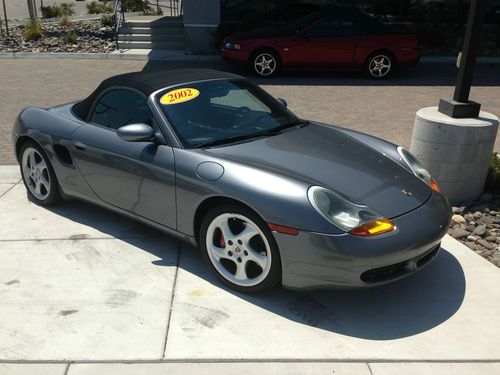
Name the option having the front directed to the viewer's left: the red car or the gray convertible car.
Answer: the red car

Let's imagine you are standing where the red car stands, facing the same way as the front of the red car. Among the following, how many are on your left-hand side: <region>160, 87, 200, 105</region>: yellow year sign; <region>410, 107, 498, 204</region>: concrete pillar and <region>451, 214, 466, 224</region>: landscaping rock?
3

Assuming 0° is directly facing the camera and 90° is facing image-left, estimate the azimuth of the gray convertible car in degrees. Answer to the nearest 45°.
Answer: approximately 315°

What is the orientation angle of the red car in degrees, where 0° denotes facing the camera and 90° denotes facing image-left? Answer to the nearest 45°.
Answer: approximately 90°

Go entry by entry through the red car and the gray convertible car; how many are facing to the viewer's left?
1

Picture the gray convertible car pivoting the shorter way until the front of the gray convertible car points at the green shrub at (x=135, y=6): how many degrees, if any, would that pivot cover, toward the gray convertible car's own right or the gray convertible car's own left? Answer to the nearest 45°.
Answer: approximately 135° to the gray convertible car's own left

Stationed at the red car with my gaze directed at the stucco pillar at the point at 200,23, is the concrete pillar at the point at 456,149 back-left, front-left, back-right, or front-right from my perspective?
back-left

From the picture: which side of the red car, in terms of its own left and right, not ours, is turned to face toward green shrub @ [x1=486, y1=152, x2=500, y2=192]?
left

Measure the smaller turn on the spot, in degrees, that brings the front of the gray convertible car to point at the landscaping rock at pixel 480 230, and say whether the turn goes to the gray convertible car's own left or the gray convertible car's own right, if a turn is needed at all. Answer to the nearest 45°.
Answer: approximately 45° to the gray convertible car's own left

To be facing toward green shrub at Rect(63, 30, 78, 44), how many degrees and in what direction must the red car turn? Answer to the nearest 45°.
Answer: approximately 45° to its right

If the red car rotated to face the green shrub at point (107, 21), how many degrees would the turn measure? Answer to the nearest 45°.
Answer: approximately 45° to its right

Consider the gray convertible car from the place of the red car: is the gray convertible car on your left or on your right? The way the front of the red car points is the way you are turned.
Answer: on your left

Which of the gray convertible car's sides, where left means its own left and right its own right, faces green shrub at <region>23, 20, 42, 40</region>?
back

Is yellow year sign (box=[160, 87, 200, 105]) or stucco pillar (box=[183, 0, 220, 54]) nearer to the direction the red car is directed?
the stucco pillar
